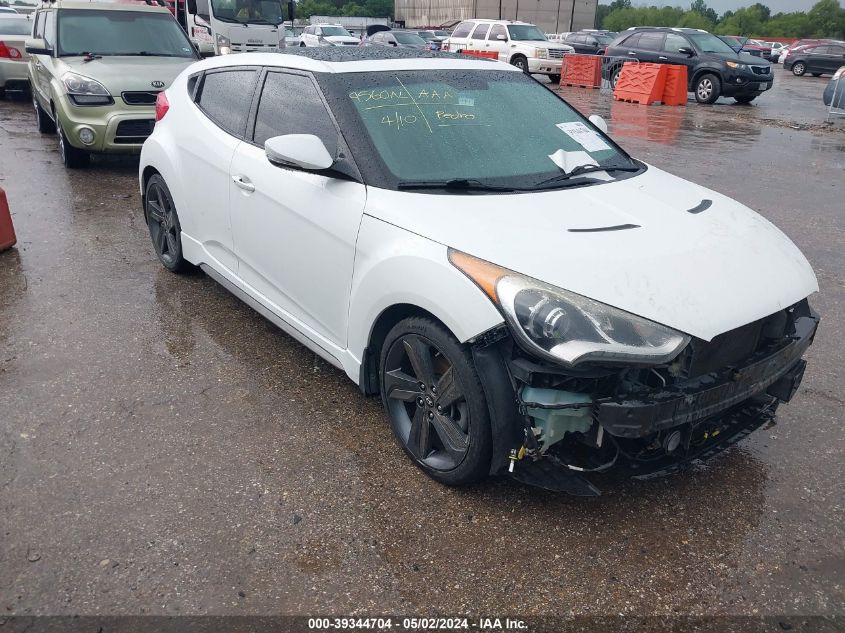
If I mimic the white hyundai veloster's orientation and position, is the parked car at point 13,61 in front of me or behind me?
behind

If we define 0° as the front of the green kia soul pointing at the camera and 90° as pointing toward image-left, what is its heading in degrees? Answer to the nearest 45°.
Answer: approximately 315°

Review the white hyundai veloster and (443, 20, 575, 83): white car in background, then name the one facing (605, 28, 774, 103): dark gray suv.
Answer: the white car in background

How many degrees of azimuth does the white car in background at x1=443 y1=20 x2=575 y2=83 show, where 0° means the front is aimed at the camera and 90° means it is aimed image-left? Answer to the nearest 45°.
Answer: approximately 315°

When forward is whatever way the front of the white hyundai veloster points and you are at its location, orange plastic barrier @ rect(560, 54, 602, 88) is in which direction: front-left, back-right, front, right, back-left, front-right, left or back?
back-left

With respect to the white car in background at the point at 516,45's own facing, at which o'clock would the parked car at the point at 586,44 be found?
The parked car is roughly at 8 o'clock from the white car in background.

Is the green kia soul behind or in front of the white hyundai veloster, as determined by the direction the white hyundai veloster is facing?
behind

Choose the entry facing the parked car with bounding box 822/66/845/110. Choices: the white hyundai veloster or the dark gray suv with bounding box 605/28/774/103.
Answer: the dark gray suv

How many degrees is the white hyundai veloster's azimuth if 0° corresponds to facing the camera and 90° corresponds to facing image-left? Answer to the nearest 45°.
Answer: approximately 315°

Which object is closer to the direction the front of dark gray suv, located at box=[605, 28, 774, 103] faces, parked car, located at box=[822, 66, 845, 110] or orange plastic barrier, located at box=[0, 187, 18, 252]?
the parked car

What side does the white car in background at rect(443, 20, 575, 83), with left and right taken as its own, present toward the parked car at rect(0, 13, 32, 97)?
right

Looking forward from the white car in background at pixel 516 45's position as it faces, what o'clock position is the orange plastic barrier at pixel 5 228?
The orange plastic barrier is roughly at 2 o'clock from the white car in background.

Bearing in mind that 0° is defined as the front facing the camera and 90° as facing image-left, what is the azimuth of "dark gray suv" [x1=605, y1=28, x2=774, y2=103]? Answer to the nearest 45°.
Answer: approximately 315°
